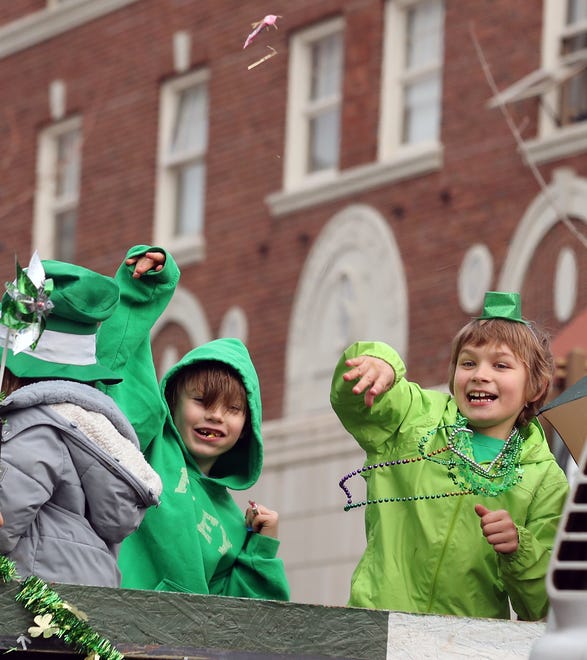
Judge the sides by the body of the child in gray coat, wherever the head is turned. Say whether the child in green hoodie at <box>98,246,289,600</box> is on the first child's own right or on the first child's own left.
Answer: on the first child's own right

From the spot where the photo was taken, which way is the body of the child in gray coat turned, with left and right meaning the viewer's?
facing away from the viewer and to the left of the viewer

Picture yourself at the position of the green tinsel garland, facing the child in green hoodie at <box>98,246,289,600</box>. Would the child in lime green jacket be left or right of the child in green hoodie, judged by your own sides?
right

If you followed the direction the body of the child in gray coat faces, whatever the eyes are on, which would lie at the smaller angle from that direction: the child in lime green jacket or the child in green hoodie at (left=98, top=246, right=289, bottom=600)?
the child in green hoodie
